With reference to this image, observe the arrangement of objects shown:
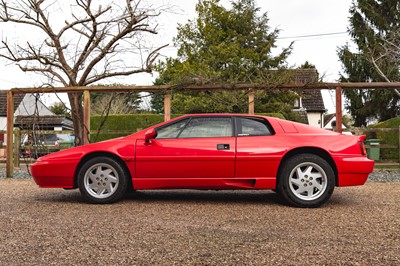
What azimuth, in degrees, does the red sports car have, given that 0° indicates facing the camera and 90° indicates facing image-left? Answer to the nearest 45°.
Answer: approximately 90°

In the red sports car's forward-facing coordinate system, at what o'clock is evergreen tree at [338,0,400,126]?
The evergreen tree is roughly at 4 o'clock from the red sports car.

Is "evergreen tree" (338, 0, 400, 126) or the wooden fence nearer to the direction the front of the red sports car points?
the wooden fence

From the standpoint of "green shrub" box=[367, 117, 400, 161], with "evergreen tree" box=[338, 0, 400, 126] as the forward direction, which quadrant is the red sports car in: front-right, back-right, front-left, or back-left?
back-left

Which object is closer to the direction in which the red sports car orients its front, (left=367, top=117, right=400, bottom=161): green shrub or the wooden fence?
the wooden fence

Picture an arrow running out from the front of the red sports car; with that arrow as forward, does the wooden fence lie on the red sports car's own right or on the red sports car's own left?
on the red sports car's own right

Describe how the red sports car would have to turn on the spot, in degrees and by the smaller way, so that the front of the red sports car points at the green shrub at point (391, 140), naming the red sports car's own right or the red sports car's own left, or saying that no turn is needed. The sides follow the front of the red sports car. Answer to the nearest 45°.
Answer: approximately 135° to the red sports car's own right
